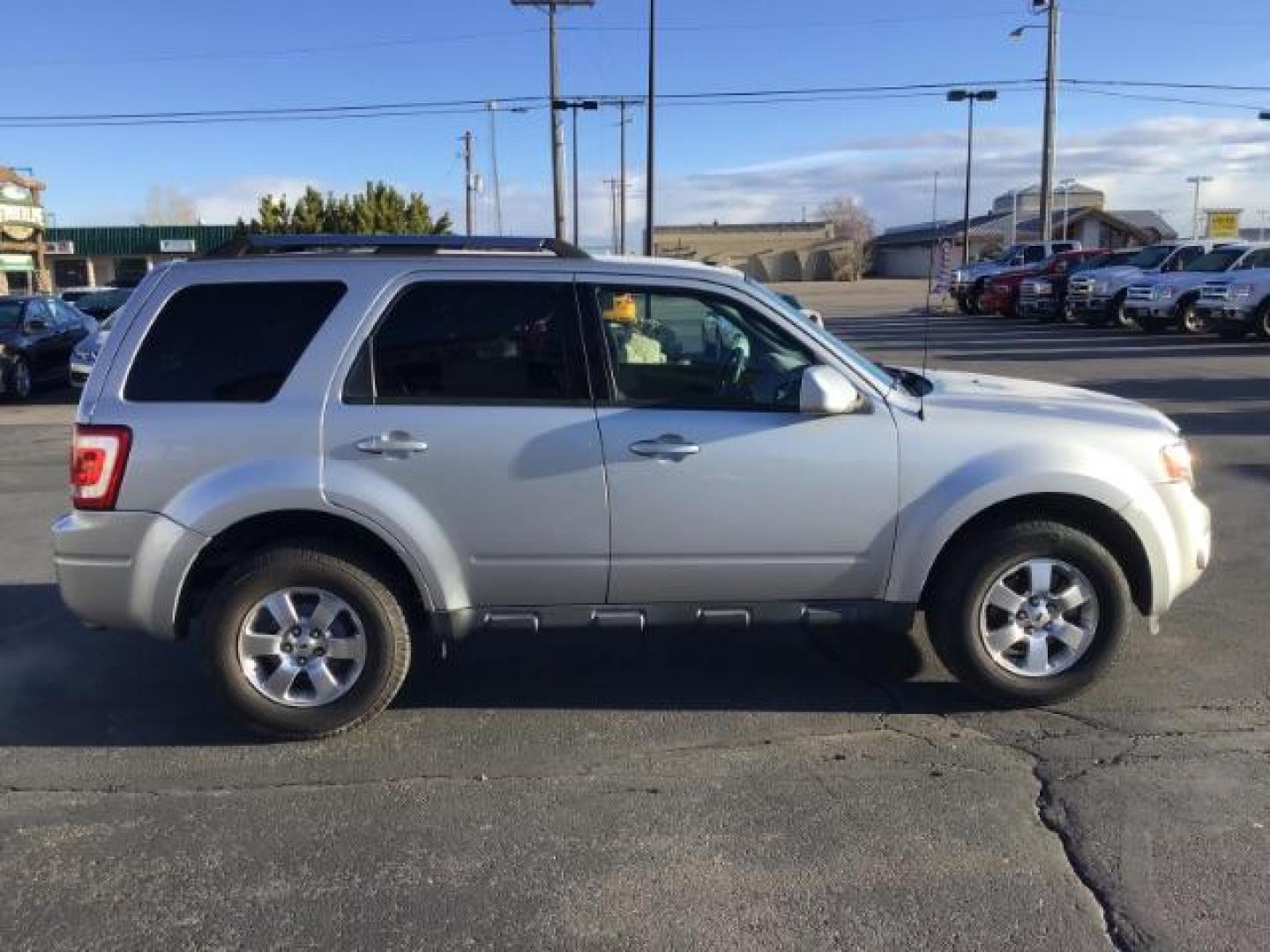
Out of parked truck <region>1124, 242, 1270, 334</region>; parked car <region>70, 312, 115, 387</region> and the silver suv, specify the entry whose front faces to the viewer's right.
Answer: the silver suv

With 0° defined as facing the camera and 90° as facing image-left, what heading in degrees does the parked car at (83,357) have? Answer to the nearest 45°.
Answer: approximately 45°

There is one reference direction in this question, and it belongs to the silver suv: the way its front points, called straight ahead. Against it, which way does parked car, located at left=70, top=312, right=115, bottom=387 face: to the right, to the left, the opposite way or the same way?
to the right

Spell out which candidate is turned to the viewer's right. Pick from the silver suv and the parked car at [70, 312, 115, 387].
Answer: the silver suv

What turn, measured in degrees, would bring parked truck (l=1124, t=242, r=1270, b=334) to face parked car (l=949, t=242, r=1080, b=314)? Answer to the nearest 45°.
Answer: approximately 90° to its right

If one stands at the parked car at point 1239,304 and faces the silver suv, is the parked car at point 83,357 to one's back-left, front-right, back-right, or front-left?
front-right

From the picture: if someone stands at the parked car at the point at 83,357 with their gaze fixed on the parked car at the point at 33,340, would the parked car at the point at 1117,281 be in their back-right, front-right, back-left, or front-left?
back-right

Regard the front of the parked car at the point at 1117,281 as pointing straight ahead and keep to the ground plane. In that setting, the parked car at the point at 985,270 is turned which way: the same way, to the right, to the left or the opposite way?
the same way

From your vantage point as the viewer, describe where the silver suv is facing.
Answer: facing to the right of the viewer

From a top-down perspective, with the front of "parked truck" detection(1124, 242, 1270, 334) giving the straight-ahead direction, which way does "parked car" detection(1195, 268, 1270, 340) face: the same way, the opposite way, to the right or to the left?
the same way

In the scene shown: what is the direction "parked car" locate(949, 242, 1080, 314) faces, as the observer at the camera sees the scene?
facing the viewer and to the left of the viewer

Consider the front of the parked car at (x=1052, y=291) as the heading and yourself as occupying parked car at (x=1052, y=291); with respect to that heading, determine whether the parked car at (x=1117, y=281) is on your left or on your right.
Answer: on your left

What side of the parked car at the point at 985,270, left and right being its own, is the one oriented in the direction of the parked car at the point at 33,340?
front
